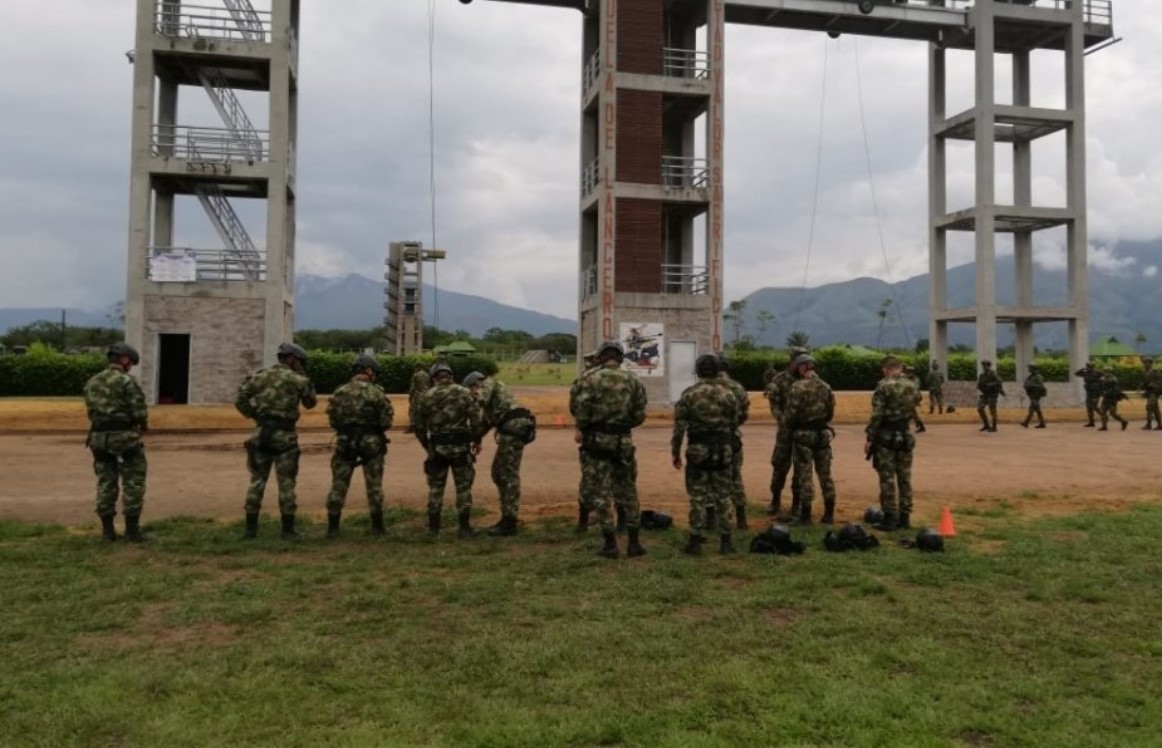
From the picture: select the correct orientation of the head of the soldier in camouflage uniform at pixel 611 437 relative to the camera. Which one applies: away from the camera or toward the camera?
away from the camera

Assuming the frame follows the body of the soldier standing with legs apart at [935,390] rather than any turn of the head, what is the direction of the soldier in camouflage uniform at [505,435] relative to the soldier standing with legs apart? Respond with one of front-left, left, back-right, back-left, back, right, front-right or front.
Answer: front

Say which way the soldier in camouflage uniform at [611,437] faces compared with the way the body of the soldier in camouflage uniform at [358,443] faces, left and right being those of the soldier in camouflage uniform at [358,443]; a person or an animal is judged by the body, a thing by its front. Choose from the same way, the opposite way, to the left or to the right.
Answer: the same way

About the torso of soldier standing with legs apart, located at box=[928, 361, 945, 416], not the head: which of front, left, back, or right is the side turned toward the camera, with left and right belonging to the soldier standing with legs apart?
front

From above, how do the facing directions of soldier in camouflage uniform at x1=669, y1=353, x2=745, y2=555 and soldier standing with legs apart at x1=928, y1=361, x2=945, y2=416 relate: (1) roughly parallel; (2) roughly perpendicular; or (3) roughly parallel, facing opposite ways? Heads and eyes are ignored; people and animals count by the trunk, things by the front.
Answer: roughly parallel, facing opposite ways

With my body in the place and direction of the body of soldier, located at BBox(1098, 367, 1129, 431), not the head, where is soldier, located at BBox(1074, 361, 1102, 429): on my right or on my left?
on my right

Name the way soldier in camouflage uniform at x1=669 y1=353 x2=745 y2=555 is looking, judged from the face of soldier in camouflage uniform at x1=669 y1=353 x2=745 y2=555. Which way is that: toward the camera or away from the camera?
away from the camera

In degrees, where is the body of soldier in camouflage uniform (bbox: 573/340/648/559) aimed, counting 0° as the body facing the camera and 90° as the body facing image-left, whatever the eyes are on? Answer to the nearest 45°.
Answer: approximately 180°

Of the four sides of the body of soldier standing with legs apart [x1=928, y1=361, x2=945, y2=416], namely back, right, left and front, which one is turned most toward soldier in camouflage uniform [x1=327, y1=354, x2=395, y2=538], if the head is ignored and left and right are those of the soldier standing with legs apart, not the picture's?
front

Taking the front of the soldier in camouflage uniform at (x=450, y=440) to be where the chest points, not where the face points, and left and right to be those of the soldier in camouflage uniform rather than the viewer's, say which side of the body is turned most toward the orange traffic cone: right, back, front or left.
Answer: right

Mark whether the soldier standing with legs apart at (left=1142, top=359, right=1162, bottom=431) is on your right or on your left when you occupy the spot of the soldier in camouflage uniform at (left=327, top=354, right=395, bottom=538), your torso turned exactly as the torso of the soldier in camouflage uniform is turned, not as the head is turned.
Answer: on your right

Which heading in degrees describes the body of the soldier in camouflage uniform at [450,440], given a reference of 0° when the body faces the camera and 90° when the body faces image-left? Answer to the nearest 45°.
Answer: approximately 180°

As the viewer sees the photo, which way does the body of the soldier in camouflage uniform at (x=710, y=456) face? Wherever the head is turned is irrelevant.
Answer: away from the camera

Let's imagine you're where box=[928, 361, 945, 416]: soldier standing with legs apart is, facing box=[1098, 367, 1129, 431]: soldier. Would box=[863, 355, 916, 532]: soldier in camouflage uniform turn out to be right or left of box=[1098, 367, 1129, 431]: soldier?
right

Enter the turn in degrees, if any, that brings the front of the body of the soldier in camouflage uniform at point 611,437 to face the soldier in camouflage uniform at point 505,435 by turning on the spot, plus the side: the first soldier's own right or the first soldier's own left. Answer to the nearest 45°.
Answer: approximately 45° to the first soldier's own left

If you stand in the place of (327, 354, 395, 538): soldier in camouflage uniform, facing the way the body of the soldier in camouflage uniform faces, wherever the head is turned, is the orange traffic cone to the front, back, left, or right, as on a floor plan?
right
